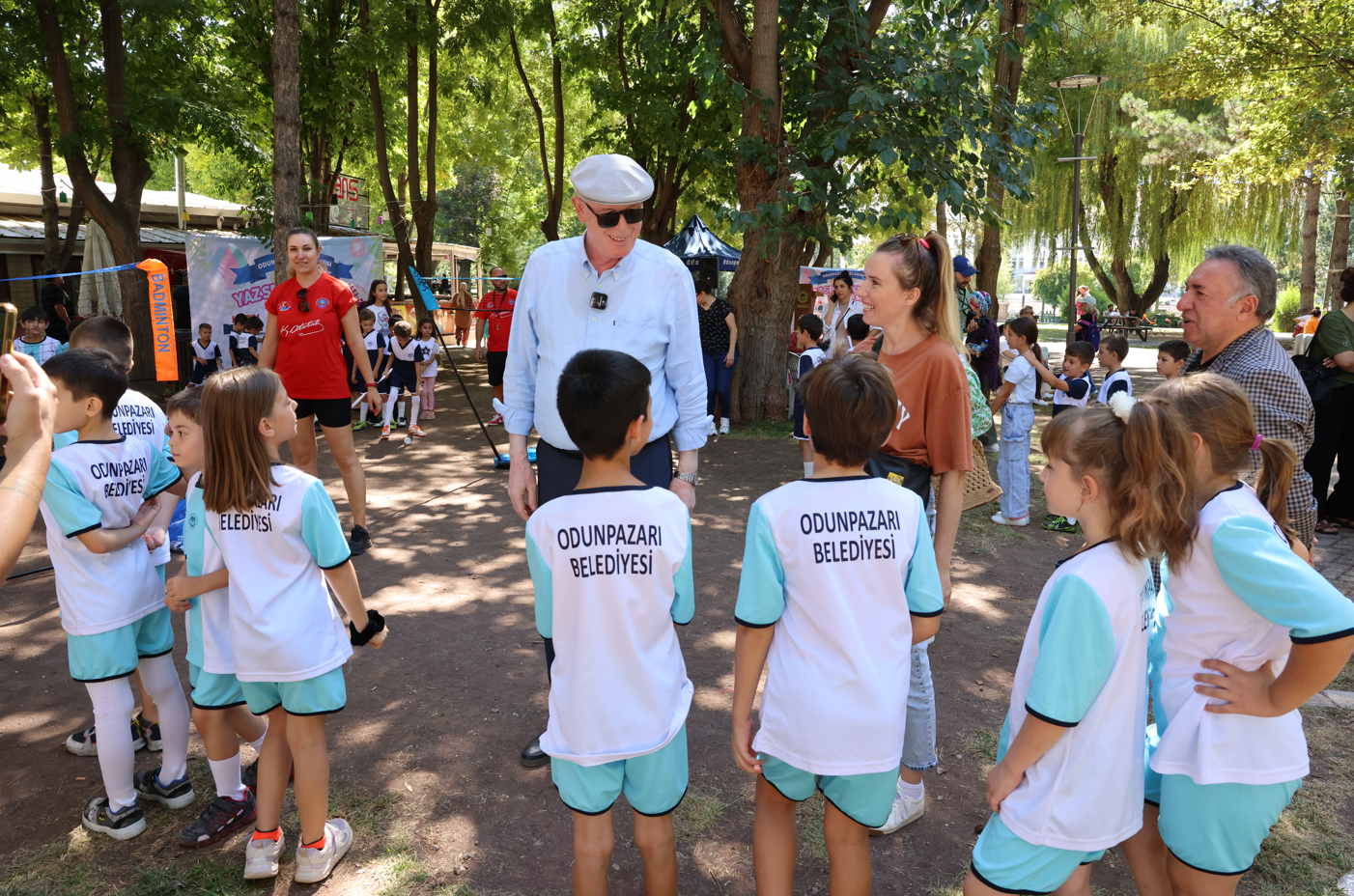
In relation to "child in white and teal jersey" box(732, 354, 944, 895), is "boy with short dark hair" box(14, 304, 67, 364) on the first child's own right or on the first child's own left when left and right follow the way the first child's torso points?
on the first child's own left

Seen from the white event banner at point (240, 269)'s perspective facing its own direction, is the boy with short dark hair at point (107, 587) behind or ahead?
ahead

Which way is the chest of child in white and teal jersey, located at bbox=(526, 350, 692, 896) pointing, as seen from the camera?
away from the camera

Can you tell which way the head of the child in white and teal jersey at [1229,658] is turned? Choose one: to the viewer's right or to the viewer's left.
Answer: to the viewer's left

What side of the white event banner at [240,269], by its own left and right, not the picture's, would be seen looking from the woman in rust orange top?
front

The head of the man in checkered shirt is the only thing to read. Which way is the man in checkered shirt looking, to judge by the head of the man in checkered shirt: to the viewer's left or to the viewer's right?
to the viewer's left

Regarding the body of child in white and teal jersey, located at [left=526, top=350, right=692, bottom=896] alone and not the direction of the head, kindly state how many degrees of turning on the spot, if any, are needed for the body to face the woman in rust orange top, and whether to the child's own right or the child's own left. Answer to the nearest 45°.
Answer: approximately 45° to the child's own right

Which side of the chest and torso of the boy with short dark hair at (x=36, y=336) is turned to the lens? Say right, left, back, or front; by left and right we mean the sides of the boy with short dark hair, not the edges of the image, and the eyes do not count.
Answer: front

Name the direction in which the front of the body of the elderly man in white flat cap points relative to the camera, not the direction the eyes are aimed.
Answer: toward the camera
